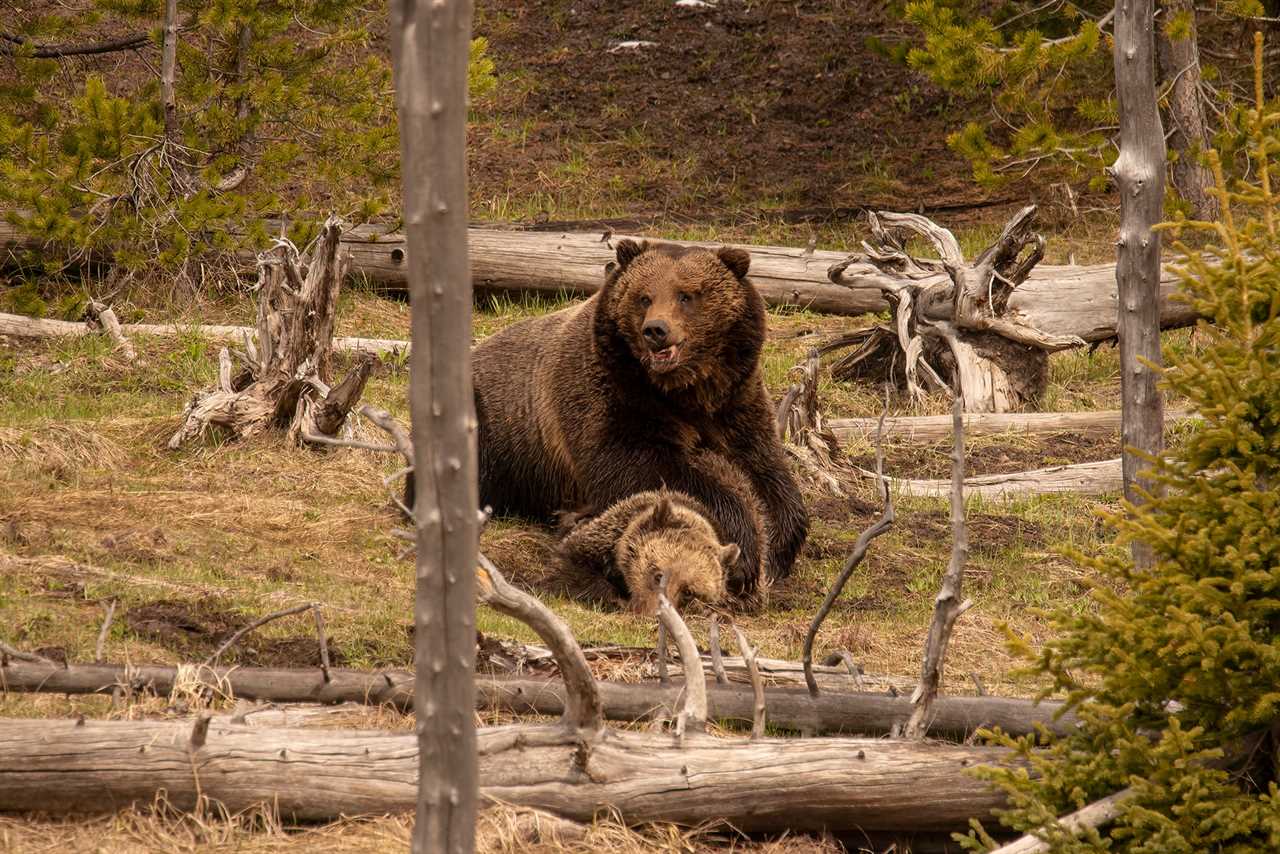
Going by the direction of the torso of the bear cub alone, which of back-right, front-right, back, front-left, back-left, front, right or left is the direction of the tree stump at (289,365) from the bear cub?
back

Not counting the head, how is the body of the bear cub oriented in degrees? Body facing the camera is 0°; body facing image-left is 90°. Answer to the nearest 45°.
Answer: approximately 315°

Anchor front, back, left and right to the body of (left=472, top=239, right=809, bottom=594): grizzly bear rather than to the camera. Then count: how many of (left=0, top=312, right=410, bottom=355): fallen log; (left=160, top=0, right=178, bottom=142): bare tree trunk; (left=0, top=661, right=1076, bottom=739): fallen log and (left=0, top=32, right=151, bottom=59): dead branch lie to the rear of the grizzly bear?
3

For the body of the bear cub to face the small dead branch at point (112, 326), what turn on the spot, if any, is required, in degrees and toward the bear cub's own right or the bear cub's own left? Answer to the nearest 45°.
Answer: approximately 180°

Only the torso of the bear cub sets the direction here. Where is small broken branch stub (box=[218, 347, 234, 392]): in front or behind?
behind

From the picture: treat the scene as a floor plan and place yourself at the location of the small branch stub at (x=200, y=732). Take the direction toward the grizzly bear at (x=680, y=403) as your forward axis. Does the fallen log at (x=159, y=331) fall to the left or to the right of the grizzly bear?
left

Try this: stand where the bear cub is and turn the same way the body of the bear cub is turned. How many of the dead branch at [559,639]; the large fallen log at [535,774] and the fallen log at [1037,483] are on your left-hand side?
1

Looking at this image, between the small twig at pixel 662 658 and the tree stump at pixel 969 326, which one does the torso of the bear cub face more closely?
the small twig
